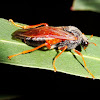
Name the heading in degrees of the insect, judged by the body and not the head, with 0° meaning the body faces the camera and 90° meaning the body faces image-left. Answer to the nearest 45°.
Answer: approximately 270°
